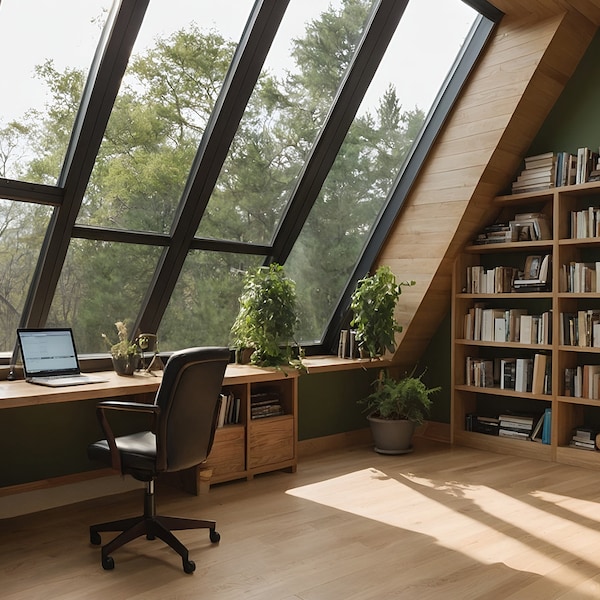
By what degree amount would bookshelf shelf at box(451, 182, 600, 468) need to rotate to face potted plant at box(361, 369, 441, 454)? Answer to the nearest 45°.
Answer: approximately 45° to its right

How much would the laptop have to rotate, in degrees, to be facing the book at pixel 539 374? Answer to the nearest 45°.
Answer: approximately 45° to its left

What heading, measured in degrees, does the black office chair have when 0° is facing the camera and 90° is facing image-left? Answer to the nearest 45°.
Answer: approximately 135°

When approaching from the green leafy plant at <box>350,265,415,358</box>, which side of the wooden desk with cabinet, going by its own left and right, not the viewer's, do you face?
left

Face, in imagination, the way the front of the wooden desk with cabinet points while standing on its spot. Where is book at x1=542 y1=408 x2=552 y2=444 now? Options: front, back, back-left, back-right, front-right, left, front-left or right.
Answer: front-left

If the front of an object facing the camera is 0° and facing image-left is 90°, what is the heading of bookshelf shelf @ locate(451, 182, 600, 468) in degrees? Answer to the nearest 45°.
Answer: approximately 45°

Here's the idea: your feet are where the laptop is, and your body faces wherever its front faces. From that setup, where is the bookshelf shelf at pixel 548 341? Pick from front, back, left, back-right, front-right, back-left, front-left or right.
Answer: front-left

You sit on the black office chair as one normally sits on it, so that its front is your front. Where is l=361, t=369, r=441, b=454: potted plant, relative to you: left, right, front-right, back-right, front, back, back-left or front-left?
right

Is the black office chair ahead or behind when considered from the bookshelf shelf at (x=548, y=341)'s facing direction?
ahead

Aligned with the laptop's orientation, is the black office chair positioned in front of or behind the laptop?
in front

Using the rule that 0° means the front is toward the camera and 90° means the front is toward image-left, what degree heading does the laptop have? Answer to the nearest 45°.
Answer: approximately 315°

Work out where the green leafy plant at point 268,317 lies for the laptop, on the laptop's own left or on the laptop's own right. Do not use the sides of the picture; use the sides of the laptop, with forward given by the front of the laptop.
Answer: on the laptop's own left
